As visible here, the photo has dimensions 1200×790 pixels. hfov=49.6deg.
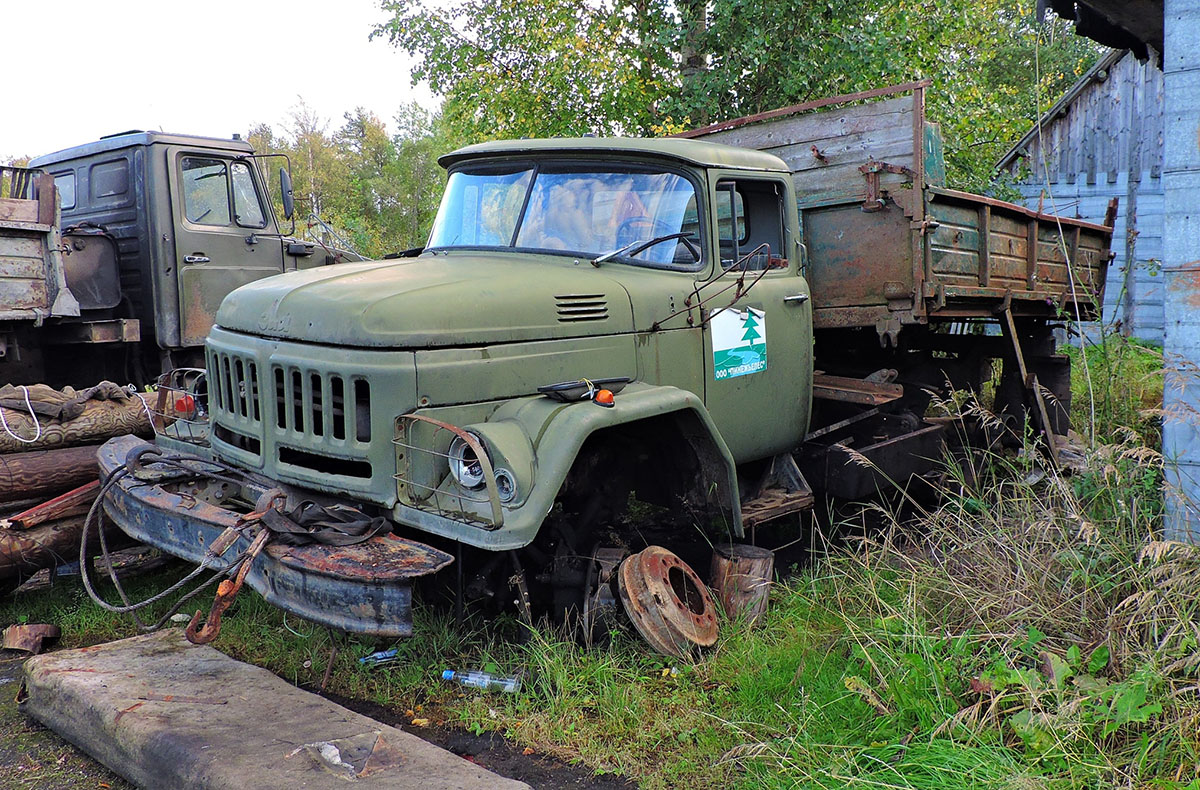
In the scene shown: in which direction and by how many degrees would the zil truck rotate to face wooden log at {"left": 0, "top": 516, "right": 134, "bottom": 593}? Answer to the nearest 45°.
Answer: approximately 45° to its right

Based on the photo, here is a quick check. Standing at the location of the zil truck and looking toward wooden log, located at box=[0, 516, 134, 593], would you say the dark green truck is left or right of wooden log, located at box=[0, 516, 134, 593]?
right

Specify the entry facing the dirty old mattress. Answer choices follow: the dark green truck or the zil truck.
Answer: the zil truck

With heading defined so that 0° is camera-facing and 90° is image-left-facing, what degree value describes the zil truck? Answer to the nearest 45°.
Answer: approximately 45°

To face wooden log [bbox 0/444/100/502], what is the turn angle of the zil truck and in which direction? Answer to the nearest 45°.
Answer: approximately 45° to its right

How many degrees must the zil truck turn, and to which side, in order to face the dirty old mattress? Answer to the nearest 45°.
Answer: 0° — it already faces it
